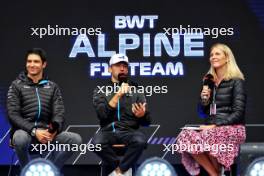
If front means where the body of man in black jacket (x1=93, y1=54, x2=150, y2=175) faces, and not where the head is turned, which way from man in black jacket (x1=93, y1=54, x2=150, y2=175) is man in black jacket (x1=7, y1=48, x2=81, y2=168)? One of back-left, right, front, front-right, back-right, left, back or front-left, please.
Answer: right

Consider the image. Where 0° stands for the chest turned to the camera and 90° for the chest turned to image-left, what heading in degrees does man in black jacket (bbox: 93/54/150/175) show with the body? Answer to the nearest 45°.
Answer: approximately 0°

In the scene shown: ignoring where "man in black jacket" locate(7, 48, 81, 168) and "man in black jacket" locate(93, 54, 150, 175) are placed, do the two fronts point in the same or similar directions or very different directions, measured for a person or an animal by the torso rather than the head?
same or similar directions

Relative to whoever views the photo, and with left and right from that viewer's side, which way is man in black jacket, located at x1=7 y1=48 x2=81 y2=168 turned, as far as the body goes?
facing the viewer

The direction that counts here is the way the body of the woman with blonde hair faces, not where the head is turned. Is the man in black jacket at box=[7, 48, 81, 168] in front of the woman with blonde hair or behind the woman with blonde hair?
in front

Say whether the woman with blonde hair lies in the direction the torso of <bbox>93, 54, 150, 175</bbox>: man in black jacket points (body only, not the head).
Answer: no

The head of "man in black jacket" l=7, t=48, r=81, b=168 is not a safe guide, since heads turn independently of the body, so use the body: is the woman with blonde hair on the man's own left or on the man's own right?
on the man's own left

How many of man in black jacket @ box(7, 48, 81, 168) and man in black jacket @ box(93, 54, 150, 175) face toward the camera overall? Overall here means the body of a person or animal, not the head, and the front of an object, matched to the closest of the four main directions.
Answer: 2

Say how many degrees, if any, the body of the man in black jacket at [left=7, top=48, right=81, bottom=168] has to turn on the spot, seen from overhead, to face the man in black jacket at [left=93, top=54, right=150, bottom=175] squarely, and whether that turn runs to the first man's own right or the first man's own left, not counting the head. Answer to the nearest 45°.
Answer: approximately 90° to the first man's own left

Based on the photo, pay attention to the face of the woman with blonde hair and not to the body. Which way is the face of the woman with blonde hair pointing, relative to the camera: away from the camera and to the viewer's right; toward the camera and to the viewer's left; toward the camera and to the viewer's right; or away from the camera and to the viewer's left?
toward the camera and to the viewer's left

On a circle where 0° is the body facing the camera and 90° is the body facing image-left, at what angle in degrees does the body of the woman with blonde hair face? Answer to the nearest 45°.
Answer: approximately 45°
